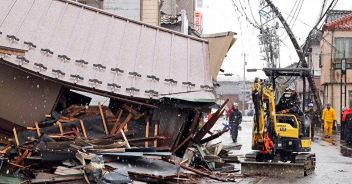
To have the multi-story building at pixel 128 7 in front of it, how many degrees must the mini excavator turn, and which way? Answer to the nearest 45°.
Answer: approximately 90° to its right

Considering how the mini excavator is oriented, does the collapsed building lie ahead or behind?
ahead

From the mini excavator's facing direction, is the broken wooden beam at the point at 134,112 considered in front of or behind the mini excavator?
in front

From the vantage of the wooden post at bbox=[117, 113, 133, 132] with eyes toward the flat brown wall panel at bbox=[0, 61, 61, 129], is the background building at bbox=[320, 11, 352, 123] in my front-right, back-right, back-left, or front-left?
back-right

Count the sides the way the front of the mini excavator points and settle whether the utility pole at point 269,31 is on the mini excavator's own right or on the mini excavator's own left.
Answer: on the mini excavator's own right

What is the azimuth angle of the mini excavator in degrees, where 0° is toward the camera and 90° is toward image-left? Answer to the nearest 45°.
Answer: approximately 45°

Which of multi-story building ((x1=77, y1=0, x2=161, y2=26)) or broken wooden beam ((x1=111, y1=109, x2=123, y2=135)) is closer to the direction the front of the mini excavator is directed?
the broken wooden beam

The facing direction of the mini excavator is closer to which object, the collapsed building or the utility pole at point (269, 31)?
the collapsed building

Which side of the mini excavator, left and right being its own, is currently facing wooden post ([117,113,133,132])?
right

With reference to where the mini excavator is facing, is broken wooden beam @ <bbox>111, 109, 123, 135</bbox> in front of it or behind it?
in front

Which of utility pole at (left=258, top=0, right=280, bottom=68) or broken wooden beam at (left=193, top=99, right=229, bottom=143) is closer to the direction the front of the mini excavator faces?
the broken wooden beam

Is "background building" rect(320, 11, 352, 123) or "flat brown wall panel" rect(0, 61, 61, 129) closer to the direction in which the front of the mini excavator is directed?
the flat brown wall panel
